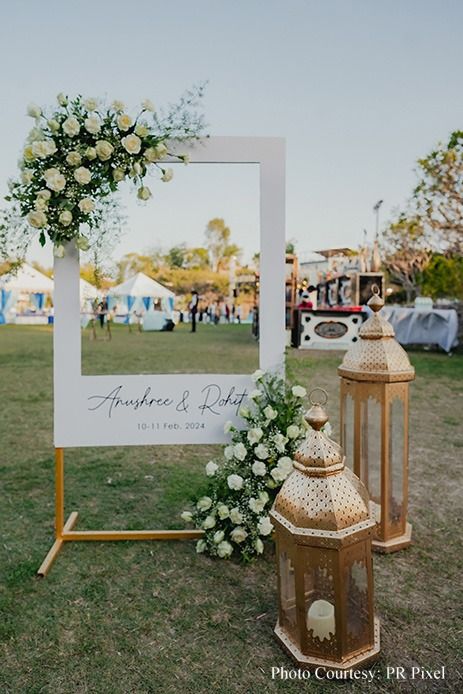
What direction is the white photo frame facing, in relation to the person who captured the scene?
facing the viewer

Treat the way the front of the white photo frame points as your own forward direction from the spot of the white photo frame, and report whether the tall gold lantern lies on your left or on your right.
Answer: on your left

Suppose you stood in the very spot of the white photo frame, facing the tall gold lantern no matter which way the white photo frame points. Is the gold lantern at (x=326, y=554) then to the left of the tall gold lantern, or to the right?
right

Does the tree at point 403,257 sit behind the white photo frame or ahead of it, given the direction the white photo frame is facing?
behind

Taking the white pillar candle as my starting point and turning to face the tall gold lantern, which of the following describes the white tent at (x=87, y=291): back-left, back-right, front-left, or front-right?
front-left

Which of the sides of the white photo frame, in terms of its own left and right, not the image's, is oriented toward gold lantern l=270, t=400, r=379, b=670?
front

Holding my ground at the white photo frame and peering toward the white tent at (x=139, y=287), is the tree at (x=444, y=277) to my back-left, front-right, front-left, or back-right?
front-right

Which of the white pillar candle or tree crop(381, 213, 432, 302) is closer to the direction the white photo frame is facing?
the white pillar candle

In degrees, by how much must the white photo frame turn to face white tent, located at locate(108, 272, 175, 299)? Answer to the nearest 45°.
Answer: approximately 180°
